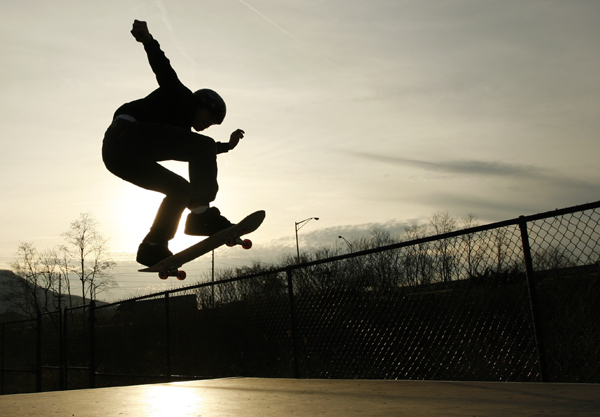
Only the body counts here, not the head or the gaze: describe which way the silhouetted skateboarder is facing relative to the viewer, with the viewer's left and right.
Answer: facing to the right of the viewer

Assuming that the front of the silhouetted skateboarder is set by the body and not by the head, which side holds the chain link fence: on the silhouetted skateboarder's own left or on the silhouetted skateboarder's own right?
on the silhouetted skateboarder's own left
